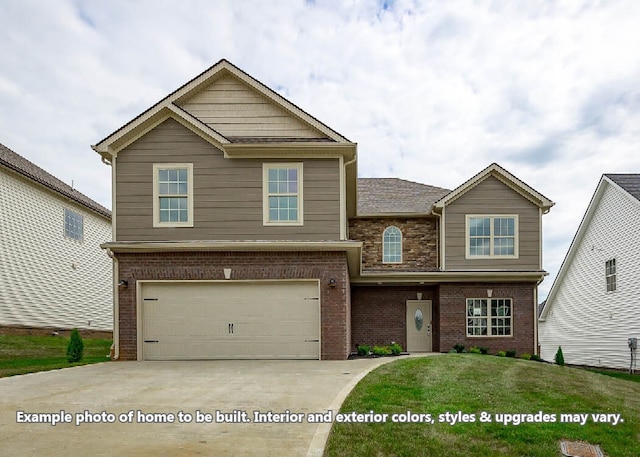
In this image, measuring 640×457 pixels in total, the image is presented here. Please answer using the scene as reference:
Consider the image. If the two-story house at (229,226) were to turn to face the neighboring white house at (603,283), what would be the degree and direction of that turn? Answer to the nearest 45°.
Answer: approximately 135° to its left

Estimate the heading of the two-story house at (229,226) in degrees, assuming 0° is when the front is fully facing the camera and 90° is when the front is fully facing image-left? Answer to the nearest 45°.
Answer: approximately 0°

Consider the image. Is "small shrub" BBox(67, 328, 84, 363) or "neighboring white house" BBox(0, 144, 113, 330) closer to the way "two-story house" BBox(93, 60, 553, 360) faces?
the small shrub

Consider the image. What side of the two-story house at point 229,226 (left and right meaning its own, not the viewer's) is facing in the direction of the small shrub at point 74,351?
right
